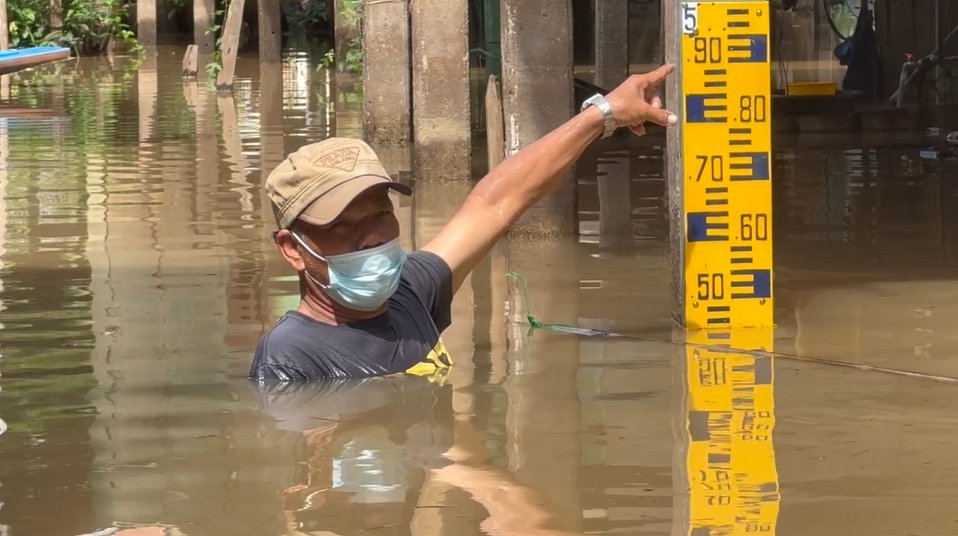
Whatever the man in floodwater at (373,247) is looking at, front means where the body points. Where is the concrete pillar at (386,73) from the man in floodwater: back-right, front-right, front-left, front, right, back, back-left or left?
back-left

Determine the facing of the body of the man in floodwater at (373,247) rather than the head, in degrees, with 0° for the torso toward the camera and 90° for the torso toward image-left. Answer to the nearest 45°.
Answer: approximately 315°

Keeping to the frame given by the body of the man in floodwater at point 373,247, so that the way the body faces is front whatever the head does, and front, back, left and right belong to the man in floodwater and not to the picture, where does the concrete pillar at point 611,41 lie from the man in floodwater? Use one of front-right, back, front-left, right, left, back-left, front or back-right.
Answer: back-left

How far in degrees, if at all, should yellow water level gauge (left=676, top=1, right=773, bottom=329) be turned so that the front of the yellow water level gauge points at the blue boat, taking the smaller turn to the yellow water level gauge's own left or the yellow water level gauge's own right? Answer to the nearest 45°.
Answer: approximately 135° to the yellow water level gauge's own right

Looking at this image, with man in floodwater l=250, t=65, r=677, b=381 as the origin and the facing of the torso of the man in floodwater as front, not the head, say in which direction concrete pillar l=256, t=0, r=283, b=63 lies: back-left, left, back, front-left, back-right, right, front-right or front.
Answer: back-left

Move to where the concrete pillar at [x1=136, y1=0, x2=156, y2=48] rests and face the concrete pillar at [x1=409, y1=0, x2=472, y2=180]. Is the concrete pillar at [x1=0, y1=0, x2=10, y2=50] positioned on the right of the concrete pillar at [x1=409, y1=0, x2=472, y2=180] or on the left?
right

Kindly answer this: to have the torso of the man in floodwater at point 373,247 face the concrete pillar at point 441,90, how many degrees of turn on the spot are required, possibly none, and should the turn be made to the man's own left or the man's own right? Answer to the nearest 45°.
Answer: approximately 135° to the man's own left
